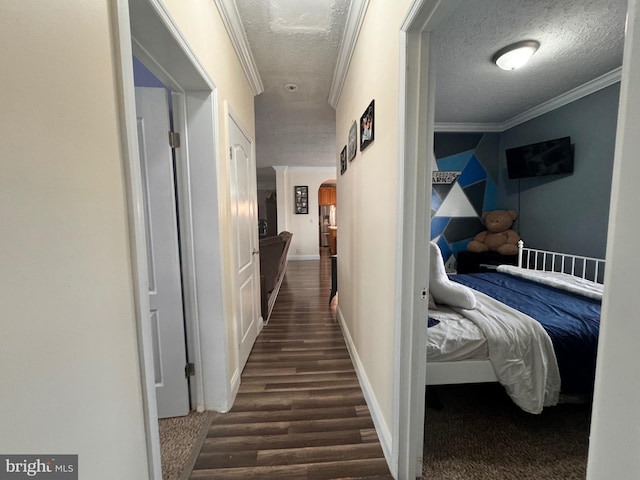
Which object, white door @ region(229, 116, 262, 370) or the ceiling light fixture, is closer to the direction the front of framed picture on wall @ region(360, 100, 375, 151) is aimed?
the white door

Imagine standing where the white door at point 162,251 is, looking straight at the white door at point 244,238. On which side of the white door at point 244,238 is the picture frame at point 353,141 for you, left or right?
right

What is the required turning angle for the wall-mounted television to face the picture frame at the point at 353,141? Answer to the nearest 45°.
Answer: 0° — it already faces it

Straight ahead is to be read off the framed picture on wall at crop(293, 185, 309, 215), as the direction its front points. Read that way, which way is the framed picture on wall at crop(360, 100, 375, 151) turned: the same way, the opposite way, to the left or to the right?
to the right

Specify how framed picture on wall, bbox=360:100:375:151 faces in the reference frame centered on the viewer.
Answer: facing to the left of the viewer

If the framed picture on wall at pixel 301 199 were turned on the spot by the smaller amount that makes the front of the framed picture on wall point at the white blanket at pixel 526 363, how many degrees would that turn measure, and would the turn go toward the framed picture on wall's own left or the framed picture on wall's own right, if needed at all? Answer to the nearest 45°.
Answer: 0° — it already faces it
